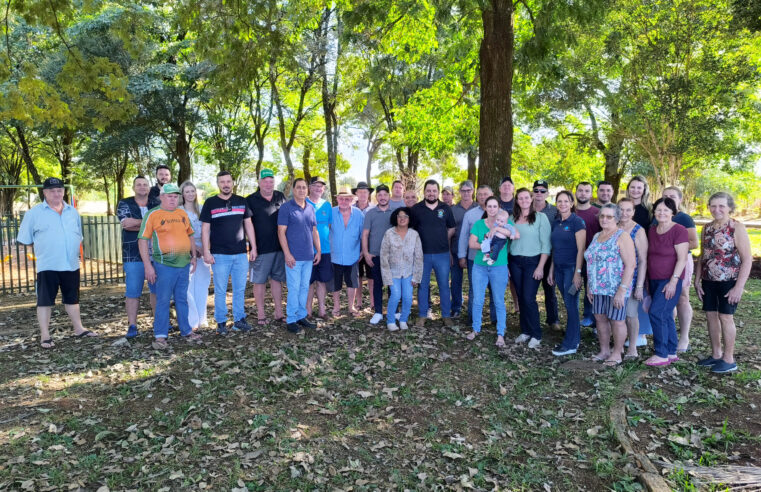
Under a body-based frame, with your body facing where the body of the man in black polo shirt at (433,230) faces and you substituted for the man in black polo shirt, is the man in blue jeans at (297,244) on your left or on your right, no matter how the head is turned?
on your right

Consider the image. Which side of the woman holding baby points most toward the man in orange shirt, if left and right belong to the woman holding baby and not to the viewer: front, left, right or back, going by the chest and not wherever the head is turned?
right

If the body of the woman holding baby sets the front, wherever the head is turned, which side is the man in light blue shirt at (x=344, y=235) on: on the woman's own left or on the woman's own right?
on the woman's own right

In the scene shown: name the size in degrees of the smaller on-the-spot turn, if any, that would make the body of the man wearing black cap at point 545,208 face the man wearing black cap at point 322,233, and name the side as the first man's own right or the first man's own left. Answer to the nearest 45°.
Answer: approximately 90° to the first man's own right

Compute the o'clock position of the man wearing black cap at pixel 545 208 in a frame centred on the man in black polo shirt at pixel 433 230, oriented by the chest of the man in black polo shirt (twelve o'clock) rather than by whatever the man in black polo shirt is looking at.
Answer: The man wearing black cap is roughly at 9 o'clock from the man in black polo shirt.

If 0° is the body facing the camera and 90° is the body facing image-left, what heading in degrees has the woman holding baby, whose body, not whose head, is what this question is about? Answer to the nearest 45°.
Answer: approximately 0°

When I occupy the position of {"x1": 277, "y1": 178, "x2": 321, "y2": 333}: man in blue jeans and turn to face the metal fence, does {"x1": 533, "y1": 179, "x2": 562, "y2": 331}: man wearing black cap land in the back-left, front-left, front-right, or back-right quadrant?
back-right

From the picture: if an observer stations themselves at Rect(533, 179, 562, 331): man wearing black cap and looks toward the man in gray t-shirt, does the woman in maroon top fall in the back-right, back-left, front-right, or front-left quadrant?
back-left

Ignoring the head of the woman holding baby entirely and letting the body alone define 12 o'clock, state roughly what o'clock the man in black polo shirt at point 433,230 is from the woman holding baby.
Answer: The man in black polo shirt is roughly at 4 o'clock from the woman holding baby.

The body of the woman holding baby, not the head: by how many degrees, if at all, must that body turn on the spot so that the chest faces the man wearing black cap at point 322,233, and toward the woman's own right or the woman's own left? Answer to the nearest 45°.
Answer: approximately 90° to the woman's own right

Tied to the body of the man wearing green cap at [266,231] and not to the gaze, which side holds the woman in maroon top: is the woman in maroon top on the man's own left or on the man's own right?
on the man's own left
